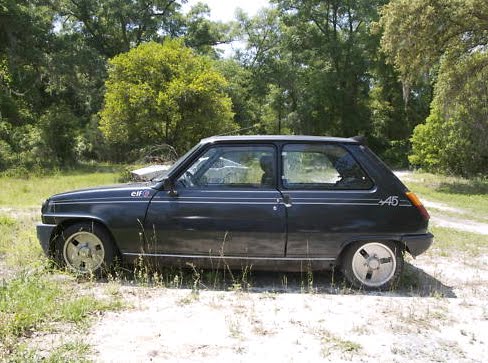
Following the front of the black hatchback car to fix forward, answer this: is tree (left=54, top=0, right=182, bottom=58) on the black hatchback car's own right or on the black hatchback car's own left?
on the black hatchback car's own right

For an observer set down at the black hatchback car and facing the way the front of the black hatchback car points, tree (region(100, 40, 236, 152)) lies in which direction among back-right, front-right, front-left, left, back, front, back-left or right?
right

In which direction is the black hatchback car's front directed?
to the viewer's left

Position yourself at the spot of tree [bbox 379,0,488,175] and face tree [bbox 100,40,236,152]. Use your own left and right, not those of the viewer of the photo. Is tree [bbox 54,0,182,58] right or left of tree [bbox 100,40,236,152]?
right

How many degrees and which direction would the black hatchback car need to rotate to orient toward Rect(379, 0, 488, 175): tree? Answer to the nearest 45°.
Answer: approximately 135° to its right
